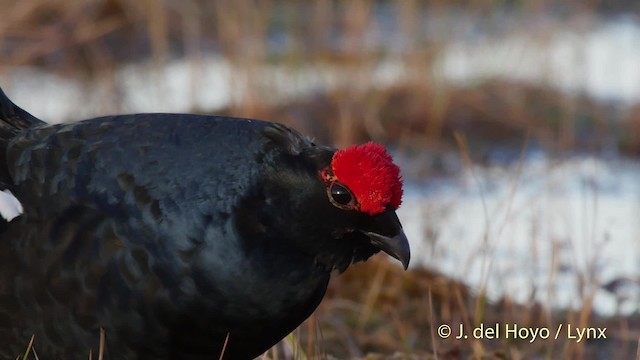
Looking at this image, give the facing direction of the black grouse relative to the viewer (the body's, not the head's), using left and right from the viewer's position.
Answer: facing to the right of the viewer
